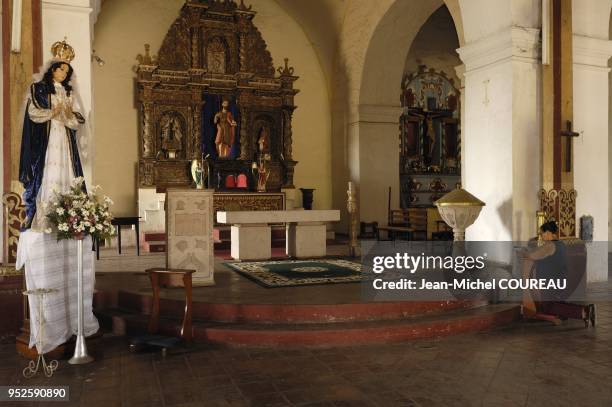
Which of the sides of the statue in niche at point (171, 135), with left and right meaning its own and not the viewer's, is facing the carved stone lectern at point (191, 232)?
front

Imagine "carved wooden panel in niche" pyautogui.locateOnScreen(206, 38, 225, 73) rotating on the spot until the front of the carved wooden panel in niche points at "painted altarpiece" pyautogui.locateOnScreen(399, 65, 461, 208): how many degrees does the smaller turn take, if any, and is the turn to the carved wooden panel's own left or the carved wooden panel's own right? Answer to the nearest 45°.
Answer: approximately 90° to the carved wooden panel's own left

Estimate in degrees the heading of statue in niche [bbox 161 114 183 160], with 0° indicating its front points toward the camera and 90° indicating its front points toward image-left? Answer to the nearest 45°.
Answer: approximately 0°

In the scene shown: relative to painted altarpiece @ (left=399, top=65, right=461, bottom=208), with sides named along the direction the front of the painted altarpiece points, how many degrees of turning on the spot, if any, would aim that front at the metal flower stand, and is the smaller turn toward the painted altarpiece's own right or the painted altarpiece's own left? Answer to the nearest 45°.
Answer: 0° — it already faces it

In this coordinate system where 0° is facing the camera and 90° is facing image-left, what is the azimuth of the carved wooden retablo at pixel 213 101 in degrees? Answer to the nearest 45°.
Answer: approximately 0°

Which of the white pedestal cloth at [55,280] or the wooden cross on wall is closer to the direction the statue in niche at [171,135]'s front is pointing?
the white pedestal cloth

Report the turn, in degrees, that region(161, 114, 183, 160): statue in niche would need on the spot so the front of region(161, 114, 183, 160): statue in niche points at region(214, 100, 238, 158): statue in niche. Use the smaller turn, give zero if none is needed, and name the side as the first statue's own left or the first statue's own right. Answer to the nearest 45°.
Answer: approximately 90° to the first statue's own left

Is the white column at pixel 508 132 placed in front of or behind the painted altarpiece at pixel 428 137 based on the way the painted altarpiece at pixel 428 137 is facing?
in front

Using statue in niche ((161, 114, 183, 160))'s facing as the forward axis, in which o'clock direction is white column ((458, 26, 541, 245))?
The white column is roughly at 11 o'clock from the statue in niche.
